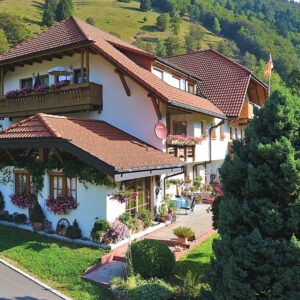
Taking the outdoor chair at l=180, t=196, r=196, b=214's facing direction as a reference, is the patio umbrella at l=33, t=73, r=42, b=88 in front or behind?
in front

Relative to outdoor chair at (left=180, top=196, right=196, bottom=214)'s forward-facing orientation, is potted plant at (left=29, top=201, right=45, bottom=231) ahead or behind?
ahead
